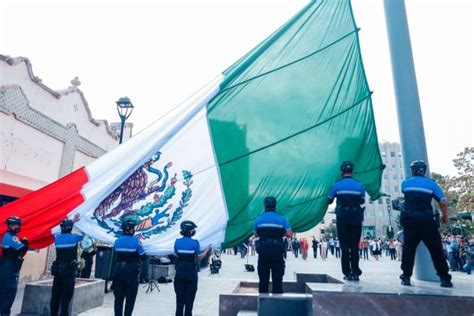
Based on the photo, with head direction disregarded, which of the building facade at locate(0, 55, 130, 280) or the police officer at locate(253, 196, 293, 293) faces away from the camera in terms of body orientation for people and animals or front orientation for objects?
the police officer

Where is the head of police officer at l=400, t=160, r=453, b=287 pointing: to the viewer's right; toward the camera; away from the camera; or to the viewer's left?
away from the camera

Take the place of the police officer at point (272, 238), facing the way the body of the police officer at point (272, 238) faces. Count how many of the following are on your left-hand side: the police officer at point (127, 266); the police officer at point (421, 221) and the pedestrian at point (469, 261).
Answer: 1

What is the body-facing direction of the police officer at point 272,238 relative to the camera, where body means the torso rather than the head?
away from the camera

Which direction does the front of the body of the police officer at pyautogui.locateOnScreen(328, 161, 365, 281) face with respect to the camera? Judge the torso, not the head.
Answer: away from the camera

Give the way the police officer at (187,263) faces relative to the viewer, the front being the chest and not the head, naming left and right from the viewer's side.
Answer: facing away from the viewer and to the right of the viewer

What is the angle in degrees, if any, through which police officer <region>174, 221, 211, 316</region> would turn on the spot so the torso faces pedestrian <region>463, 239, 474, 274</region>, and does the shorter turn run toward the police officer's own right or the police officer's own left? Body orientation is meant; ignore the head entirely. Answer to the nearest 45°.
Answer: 0° — they already face them

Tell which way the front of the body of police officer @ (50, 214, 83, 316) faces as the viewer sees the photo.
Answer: away from the camera

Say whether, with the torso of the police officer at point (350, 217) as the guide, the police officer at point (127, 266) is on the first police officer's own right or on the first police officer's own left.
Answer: on the first police officer's own left

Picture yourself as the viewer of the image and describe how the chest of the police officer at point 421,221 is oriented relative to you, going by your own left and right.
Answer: facing away from the viewer

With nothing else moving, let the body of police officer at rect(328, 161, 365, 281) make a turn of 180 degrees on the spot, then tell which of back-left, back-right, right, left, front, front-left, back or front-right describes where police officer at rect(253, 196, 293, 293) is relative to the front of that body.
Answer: right

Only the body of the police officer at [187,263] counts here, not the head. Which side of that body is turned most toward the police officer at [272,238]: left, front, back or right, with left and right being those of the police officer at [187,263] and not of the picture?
right

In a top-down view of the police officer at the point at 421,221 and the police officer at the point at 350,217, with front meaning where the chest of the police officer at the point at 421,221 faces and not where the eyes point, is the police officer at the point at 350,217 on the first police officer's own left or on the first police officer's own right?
on the first police officer's own left

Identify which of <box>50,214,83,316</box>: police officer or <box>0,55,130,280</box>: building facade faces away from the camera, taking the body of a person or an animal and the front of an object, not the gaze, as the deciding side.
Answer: the police officer

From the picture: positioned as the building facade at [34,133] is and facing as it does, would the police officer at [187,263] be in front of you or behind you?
in front
